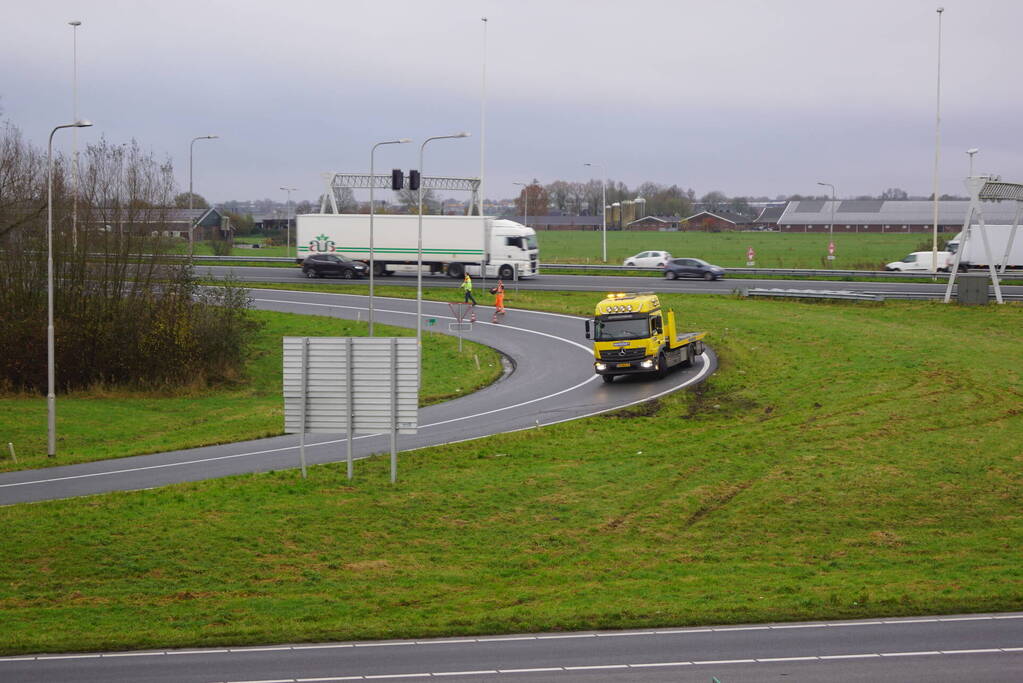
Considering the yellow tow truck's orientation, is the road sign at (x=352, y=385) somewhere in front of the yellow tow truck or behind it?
in front

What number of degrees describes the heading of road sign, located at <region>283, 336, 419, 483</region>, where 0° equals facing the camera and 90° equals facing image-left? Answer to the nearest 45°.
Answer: approximately 180°

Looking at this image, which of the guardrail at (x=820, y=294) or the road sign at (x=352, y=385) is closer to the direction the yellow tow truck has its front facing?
the road sign

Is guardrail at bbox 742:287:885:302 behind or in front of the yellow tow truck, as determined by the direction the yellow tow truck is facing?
behind

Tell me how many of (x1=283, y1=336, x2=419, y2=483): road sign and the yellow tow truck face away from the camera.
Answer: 1

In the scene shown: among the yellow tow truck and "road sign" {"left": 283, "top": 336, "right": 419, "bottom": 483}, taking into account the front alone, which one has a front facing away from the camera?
the road sign

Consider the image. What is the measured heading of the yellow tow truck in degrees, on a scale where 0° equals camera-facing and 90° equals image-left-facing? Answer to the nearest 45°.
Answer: approximately 45°

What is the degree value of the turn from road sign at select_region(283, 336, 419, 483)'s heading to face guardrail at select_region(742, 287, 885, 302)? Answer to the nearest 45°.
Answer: approximately 45° to its right
